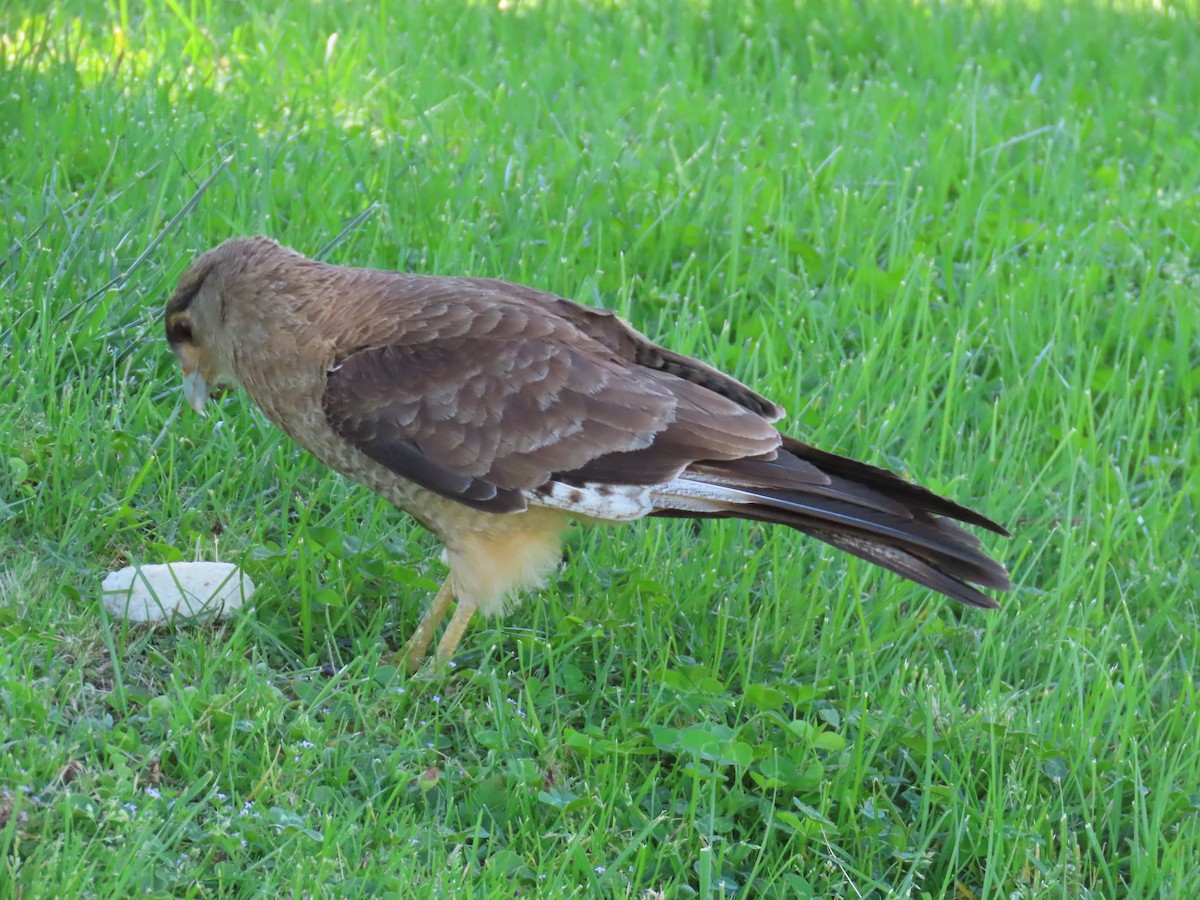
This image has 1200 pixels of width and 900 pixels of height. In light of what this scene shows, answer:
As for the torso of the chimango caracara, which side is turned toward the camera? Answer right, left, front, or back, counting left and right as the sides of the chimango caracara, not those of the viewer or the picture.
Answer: left

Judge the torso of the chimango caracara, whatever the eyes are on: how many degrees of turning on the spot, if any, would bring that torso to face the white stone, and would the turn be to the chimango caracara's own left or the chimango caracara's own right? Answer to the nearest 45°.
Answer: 0° — it already faces it
